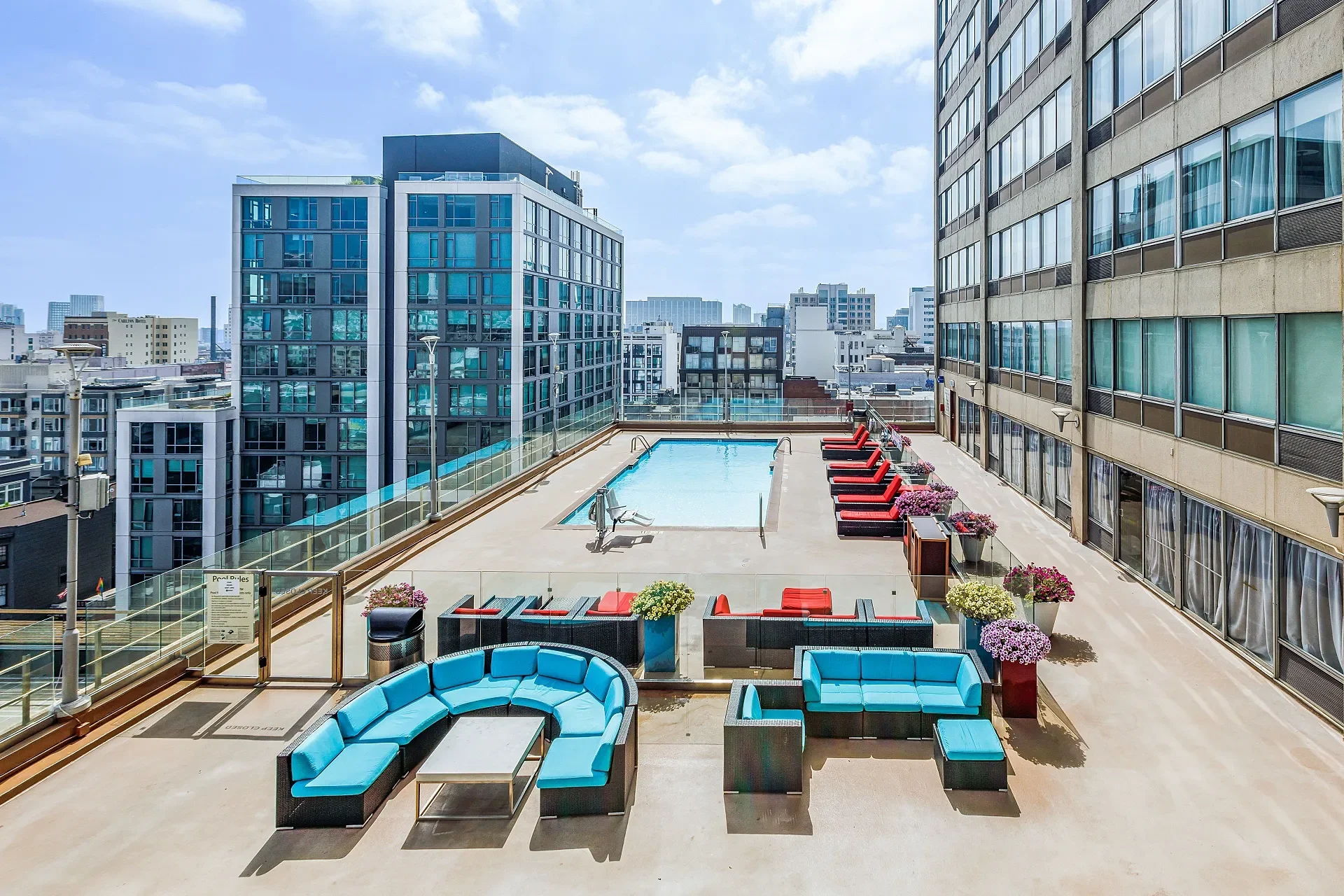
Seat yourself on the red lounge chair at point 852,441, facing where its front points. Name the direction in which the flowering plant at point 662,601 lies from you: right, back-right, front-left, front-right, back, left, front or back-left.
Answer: left

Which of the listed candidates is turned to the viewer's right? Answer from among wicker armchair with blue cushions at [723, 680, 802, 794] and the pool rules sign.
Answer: the wicker armchair with blue cushions

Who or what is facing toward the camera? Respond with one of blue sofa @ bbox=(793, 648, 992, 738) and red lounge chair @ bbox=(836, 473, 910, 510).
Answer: the blue sofa

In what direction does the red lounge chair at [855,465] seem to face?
to the viewer's left

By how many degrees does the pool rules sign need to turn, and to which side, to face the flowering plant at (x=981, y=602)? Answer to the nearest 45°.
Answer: approximately 45° to its left

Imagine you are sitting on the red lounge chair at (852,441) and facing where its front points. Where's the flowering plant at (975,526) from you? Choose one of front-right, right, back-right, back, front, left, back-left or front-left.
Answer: left

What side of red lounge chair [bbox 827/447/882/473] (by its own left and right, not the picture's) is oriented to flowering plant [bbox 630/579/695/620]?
left

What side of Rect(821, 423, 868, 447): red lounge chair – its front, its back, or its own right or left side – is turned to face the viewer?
left

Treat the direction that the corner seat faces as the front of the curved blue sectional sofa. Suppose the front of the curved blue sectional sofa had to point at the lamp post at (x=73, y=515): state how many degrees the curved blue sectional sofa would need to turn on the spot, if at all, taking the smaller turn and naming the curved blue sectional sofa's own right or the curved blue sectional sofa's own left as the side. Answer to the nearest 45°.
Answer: approximately 135° to the curved blue sectional sofa's own right

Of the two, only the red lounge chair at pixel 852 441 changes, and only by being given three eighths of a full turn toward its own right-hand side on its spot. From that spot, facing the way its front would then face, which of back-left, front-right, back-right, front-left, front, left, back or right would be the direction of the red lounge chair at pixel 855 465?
back-right

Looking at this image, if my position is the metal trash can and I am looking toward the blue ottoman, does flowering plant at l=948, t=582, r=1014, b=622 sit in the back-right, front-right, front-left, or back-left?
front-left

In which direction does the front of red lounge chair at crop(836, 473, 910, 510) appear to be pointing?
to the viewer's left

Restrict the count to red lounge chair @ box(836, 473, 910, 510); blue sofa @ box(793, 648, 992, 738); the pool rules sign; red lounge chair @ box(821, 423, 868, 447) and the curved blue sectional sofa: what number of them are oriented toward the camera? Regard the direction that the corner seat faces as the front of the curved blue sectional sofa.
3

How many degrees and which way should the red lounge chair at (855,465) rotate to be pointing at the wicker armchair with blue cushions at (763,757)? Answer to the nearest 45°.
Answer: approximately 90° to its left

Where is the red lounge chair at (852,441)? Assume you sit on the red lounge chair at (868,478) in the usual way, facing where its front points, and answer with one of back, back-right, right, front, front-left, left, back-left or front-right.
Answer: right

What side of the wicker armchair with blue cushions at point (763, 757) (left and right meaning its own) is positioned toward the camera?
right
